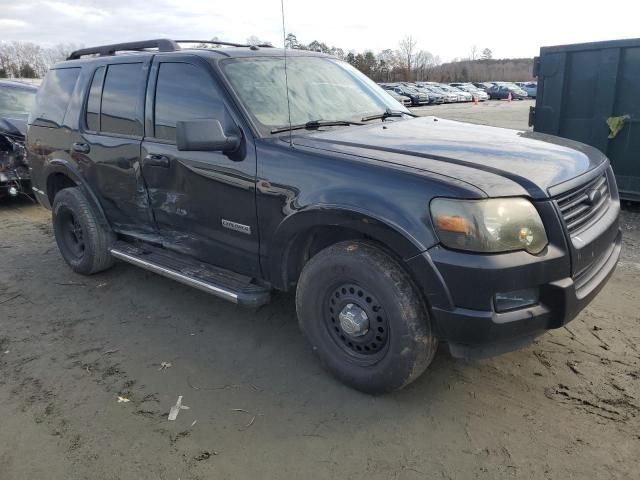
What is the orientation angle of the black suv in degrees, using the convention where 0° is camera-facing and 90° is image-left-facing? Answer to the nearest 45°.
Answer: approximately 315°

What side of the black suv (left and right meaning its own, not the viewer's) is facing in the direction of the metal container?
left
